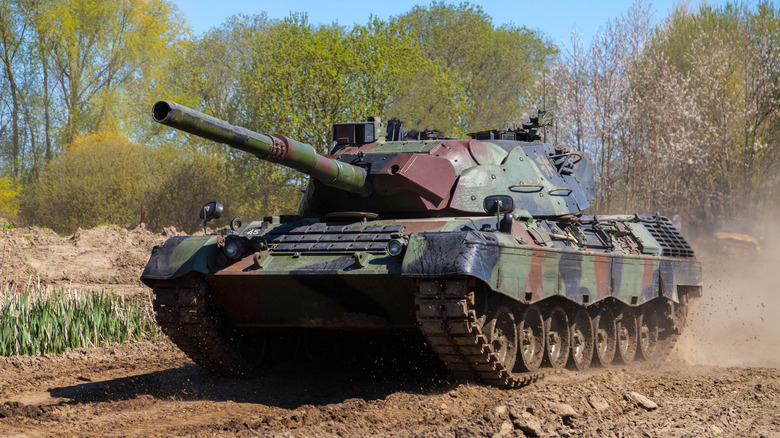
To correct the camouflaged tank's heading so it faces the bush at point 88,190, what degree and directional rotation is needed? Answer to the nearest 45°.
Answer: approximately 90° to its right

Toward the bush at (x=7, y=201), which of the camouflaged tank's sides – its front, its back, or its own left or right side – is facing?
right

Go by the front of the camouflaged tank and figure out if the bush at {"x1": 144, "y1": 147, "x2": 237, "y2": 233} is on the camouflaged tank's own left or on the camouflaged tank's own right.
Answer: on the camouflaged tank's own right

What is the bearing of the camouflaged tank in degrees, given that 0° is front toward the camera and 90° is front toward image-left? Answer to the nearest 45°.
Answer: approximately 45°

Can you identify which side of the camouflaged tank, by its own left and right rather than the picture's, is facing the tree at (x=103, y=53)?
right
